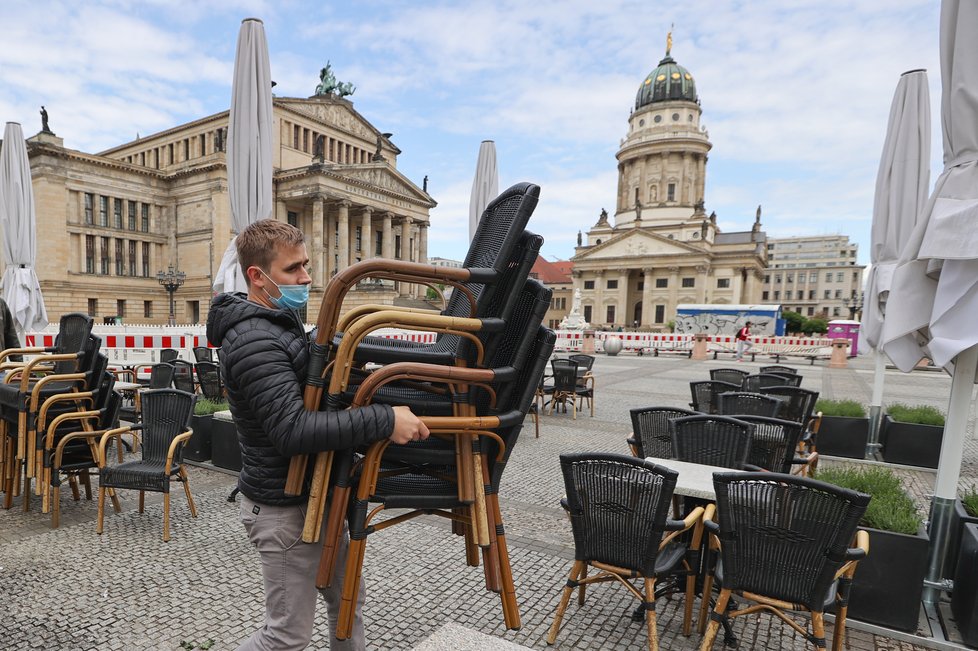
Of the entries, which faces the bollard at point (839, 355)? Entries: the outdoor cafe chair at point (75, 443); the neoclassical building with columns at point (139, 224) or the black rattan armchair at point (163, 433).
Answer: the neoclassical building with columns

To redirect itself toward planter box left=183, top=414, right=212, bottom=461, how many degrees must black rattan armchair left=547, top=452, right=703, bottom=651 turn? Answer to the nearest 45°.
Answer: approximately 90° to its left

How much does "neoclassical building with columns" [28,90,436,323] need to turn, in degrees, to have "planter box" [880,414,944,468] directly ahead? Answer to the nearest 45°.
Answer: approximately 45° to its right

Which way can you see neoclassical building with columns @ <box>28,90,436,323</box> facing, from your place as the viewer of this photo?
facing the viewer and to the right of the viewer

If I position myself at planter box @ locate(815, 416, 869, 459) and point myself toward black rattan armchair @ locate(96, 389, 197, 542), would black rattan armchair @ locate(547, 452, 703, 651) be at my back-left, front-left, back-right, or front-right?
front-left

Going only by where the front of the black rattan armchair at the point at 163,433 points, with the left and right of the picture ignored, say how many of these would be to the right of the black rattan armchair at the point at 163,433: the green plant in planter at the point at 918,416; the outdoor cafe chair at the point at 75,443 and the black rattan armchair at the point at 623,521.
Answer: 1

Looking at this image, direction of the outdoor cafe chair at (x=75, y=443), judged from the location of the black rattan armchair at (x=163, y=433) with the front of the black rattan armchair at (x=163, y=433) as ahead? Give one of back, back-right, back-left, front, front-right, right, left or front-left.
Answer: right

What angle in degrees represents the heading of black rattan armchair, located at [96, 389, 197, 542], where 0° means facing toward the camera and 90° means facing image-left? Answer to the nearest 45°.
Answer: approximately 45°

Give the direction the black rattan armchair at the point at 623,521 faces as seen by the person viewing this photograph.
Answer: facing away from the viewer and to the right of the viewer

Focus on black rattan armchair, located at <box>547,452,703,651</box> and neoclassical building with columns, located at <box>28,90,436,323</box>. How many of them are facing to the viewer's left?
0

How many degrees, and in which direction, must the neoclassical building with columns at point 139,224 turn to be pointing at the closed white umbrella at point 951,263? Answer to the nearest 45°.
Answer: approximately 45° to its right

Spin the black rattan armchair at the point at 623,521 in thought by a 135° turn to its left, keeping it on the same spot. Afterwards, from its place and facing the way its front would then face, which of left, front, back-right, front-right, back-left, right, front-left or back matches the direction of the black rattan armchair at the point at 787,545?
back
